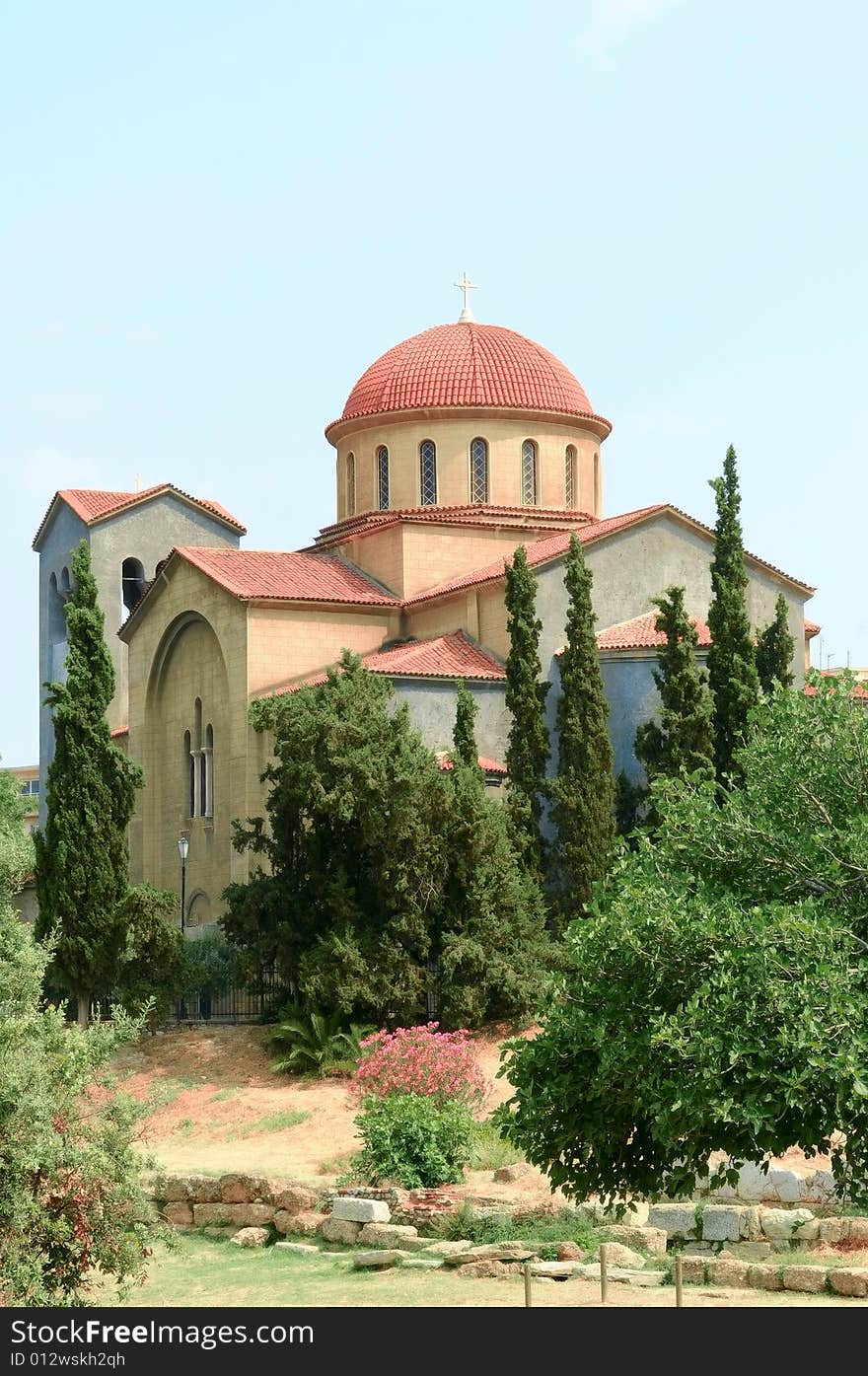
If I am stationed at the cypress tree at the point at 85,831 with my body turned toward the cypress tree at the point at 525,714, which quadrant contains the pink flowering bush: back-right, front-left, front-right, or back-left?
front-right

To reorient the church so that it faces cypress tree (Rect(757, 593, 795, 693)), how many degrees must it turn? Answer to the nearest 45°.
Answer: approximately 180°

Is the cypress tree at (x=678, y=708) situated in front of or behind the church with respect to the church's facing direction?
behind
